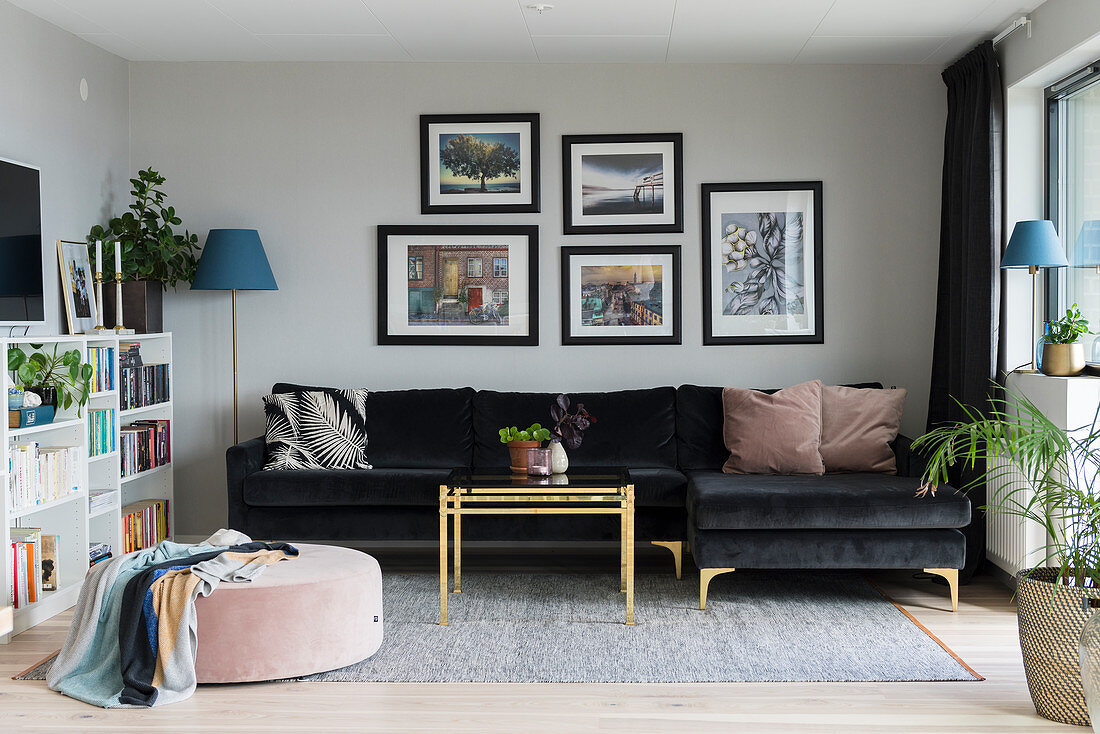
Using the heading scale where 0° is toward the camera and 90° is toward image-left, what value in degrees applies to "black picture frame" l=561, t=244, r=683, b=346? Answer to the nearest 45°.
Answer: approximately 0°

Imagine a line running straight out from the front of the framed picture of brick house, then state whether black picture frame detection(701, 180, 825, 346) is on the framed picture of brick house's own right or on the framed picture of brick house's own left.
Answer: on the framed picture of brick house's own left

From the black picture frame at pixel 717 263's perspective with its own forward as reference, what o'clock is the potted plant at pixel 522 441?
The potted plant is roughly at 1 o'clock from the black picture frame.

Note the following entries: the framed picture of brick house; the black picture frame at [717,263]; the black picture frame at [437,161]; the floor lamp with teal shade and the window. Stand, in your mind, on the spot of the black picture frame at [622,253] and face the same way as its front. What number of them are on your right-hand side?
3

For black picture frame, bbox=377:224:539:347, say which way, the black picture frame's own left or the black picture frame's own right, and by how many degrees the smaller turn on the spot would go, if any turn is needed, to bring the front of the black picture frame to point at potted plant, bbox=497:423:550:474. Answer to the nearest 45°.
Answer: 0° — it already faces it

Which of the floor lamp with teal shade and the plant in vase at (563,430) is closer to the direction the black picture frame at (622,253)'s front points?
the plant in vase

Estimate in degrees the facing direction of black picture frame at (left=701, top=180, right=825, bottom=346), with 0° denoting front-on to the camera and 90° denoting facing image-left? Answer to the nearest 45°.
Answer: approximately 0°

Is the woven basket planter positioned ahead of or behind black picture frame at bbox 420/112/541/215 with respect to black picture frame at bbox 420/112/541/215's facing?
ahead
